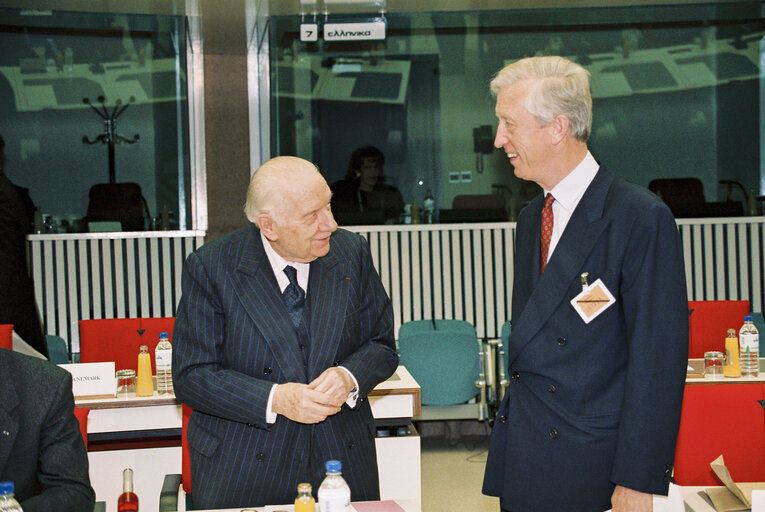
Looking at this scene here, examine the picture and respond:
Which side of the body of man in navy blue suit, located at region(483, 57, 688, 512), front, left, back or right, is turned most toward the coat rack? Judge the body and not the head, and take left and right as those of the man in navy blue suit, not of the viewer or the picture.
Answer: right

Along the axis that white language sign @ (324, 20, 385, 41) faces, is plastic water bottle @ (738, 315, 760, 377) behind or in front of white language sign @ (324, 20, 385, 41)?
in front

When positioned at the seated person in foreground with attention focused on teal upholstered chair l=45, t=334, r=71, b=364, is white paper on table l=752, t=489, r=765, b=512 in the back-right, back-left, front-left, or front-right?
back-right

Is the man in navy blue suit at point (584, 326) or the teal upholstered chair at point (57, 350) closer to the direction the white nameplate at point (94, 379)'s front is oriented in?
the man in navy blue suit

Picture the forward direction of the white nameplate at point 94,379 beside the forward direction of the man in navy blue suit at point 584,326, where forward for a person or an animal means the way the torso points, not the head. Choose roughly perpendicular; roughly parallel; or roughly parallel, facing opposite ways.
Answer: roughly perpendicular

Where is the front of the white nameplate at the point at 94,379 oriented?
toward the camera

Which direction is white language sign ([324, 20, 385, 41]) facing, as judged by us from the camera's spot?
facing the viewer

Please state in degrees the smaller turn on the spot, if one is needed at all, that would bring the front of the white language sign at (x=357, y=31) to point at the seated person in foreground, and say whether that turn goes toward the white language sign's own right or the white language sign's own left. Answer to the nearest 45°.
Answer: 0° — it already faces them

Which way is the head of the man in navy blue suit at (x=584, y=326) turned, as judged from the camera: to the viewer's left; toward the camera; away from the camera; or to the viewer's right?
to the viewer's left

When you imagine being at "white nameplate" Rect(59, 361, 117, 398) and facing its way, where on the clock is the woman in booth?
The woman in booth is roughly at 7 o'clock from the white nameplate.

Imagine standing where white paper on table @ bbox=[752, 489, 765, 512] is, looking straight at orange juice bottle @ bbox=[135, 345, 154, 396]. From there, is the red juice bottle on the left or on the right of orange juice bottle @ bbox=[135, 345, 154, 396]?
left

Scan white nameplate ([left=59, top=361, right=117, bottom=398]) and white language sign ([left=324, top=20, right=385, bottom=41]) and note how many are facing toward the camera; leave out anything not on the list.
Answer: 2

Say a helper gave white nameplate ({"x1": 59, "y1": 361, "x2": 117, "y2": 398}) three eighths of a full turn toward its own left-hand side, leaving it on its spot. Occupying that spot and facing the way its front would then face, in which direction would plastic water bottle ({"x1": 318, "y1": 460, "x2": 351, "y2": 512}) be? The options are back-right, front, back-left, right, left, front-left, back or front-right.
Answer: back-right

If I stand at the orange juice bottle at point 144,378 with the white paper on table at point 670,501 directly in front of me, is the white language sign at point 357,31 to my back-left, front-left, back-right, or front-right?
back-left

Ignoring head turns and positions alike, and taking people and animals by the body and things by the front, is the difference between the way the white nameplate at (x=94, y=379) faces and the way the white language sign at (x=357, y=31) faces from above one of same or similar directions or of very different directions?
same or similar directions

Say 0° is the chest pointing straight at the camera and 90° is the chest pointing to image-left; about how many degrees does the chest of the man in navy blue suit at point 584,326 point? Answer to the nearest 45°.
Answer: approximately 45°
